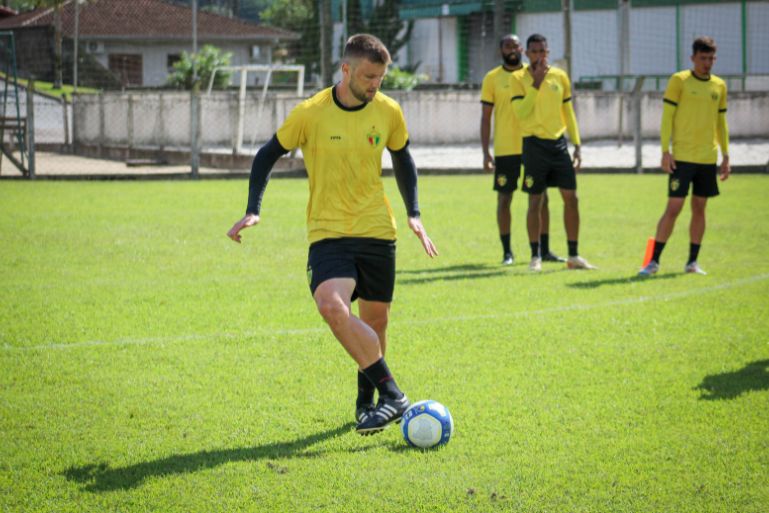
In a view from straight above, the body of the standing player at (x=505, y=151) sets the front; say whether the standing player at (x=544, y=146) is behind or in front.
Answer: in front

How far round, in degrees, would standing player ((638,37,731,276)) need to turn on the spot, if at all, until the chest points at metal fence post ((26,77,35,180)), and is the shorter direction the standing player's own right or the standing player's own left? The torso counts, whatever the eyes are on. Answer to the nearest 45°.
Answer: approximately 135° to the standing player's own right

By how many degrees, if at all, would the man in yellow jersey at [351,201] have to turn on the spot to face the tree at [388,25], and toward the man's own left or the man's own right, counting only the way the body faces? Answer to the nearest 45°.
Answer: approximately 180°

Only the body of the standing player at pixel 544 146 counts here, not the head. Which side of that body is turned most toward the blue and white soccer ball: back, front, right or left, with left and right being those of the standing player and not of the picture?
front

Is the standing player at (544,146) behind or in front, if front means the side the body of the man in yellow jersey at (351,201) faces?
behind

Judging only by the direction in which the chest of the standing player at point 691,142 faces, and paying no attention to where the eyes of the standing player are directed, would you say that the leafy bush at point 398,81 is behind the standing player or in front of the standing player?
behind

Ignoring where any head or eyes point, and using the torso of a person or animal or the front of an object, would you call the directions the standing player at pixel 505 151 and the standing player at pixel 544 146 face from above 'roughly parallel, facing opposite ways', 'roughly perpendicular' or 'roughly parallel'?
roughly parallel

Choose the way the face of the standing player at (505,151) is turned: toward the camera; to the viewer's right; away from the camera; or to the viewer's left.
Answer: toward the camera

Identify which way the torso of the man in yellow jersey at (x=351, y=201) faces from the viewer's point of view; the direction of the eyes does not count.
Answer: toward the camera

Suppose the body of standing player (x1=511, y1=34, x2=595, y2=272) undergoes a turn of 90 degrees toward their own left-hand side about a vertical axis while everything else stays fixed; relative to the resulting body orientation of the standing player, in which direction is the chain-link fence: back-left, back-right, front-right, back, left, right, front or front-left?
left

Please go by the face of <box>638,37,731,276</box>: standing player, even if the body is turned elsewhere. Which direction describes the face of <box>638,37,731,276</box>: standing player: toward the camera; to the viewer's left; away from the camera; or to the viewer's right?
toward the camera

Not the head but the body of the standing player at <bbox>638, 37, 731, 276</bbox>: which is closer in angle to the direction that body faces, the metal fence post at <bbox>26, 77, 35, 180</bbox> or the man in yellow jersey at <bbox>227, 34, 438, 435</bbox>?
the man in yellow jersey

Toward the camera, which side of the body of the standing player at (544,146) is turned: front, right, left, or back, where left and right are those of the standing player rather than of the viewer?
front

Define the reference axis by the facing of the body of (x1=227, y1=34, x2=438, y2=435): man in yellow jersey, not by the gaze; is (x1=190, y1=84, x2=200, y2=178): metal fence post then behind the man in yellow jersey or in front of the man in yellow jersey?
behind

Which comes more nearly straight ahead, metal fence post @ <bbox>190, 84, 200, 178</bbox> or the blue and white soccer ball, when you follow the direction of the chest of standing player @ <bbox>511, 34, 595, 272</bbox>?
the blue and white soccer ball

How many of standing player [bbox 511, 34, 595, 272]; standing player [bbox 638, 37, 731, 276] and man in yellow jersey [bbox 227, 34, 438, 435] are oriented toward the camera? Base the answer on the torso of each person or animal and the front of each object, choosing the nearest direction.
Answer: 3

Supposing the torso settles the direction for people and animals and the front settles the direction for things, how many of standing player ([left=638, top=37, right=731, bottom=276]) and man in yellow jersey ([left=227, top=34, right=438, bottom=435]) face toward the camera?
2

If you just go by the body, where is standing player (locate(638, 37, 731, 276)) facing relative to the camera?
toward the camera
